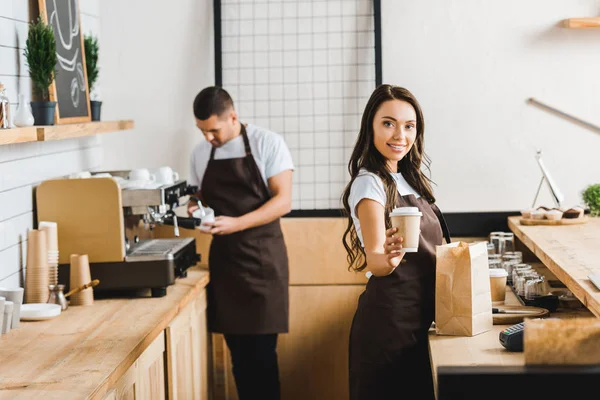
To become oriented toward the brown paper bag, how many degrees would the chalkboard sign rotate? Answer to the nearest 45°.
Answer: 0° — it already faces it

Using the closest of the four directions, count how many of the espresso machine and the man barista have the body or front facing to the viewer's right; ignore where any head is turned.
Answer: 1

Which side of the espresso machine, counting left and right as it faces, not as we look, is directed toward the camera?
right

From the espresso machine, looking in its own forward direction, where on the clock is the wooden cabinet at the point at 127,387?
The wooden cabinet is roughly at 3 o'clock from the espresso machine.

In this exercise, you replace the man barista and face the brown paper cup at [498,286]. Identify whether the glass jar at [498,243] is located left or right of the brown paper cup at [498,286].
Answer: left

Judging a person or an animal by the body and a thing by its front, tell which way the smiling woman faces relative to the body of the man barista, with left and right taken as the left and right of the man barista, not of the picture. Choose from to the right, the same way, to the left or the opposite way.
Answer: to the left
